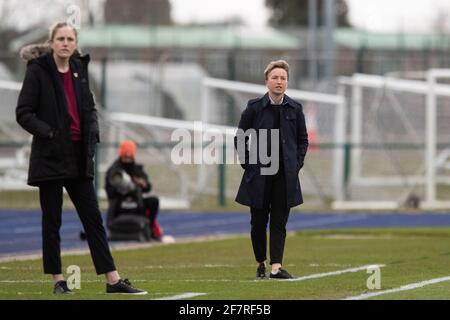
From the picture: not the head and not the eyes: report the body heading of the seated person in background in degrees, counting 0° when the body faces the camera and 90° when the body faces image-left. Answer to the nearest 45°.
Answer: approximately 0°

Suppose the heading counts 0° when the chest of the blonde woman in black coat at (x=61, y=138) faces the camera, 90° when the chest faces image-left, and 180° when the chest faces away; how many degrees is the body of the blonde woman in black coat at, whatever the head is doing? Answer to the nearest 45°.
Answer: approximately 315°

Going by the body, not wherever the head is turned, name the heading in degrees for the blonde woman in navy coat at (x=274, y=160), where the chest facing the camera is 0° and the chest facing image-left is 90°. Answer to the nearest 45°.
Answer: approximately 0°

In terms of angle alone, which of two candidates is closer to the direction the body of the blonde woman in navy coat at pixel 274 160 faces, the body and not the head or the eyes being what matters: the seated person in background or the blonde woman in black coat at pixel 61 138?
the blonde woman in black coat

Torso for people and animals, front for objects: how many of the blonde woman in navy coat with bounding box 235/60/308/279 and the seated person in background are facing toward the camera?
2

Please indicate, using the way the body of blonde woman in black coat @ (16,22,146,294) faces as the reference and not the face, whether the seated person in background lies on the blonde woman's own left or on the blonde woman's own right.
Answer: on the blonde woman's own left

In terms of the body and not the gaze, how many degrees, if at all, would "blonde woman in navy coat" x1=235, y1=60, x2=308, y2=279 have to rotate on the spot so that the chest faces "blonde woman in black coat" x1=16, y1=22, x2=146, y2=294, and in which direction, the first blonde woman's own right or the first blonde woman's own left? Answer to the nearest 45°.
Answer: approximately 45° to the first blonde woman's own right

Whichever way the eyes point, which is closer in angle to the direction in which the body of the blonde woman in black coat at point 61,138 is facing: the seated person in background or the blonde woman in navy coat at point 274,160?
the blonde woman in navy coat
